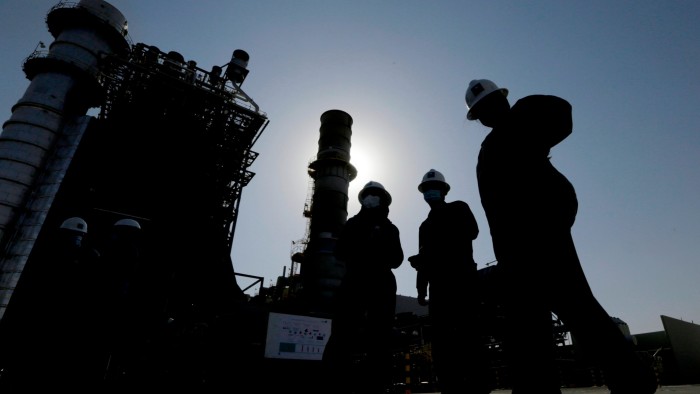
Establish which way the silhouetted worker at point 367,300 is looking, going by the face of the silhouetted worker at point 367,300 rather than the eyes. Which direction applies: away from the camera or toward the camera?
toward the camera

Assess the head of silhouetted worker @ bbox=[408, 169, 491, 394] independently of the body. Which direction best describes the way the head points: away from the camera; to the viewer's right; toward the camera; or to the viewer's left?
toward the camera

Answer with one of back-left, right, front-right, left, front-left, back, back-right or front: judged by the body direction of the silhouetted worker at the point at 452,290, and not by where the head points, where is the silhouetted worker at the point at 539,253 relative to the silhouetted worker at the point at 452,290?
front-left

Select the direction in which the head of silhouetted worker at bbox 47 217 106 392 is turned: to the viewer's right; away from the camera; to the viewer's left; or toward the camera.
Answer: toward the camera

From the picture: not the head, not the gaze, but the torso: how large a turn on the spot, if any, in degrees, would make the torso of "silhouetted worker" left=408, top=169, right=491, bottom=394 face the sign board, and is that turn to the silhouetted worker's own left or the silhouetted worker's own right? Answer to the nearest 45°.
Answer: approximately 90° to the silhouetted worker's own right

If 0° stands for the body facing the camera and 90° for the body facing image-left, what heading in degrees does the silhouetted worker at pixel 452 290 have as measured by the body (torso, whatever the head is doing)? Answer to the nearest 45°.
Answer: approximately 45°

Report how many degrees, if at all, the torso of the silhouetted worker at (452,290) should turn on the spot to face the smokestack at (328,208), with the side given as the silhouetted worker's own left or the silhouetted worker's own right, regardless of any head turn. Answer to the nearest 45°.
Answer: approximately 90° to the silhouetted worker's own right

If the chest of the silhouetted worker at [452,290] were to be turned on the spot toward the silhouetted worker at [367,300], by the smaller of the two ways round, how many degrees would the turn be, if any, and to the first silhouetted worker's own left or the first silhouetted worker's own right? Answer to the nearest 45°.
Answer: approximately 45° to the first silhouetted worker's own right
